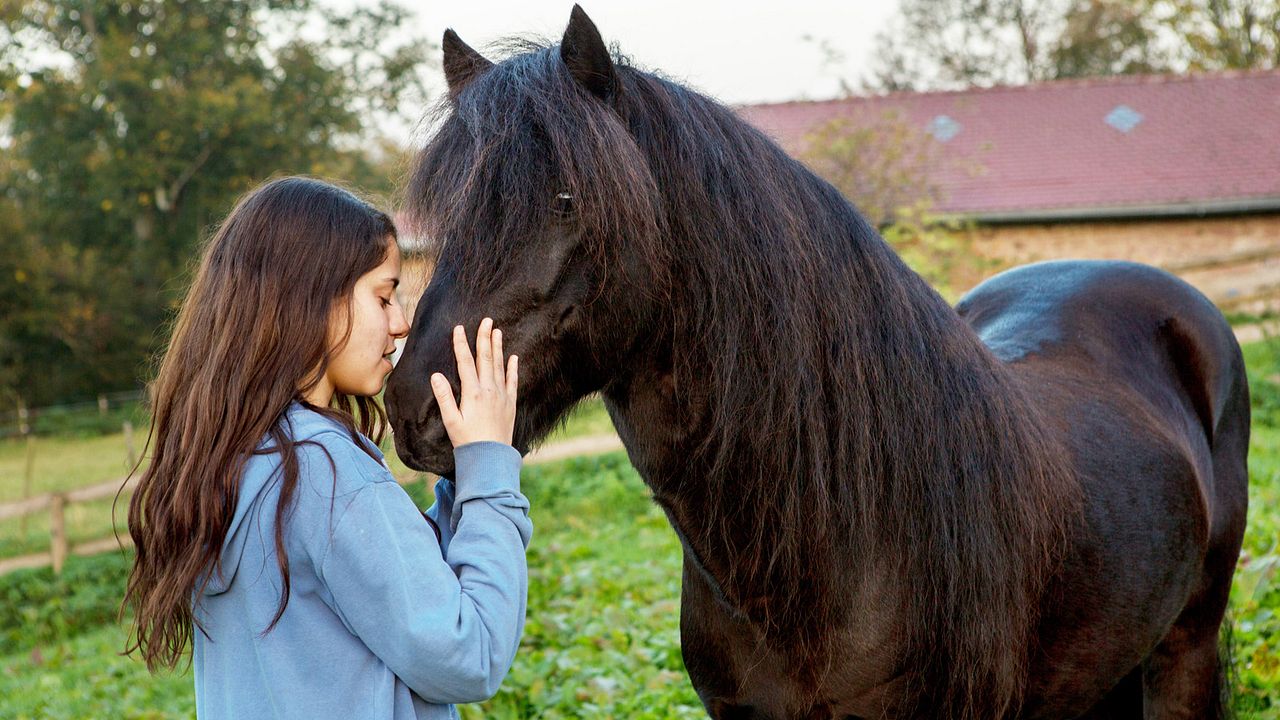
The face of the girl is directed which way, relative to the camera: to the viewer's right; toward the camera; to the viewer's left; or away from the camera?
to the viewer's right

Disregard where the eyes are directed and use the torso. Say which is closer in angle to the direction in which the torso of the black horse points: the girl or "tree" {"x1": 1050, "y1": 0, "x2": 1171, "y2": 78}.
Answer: the girl

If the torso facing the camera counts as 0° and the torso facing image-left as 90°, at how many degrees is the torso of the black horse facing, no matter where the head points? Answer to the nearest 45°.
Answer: approximately 45°

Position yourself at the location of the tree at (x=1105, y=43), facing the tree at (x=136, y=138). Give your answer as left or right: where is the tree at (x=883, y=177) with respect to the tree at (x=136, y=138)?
left

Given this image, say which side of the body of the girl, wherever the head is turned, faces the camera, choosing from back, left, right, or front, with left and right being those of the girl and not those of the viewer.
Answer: right

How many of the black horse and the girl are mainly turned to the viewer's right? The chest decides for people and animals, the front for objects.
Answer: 1

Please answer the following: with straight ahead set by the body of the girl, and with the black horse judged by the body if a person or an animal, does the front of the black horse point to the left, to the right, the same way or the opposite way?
the opposite way
